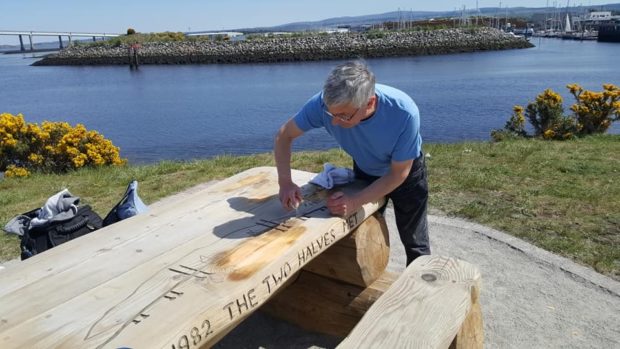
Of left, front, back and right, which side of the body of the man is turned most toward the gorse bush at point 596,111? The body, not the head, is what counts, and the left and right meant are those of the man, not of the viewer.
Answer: back

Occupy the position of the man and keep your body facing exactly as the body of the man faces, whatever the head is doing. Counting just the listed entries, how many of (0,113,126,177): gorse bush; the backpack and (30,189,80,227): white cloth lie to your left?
0

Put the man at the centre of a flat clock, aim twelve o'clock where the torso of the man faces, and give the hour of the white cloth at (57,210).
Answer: The white cloth is roughly at 2 o'clock from the man.

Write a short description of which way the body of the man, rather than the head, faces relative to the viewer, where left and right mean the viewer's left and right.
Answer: facing the viewer and to the left of the viewer

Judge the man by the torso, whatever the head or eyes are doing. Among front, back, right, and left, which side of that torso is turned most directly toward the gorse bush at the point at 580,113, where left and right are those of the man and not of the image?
back

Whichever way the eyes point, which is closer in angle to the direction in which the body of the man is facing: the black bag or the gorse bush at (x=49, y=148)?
the black bag

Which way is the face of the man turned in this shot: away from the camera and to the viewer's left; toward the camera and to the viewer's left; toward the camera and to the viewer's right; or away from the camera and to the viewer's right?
toward the camera and to the viewer's left

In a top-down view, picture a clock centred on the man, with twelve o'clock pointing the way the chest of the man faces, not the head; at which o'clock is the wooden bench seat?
The wooden bench seat is roughly at 10 o'clock from the man.

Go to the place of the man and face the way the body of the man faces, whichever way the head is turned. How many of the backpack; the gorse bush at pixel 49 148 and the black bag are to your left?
0

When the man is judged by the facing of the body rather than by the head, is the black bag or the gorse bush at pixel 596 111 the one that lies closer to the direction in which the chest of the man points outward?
the black bag

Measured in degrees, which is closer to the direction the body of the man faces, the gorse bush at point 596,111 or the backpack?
the backpack

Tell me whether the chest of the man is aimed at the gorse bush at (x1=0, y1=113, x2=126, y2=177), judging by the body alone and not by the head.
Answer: no

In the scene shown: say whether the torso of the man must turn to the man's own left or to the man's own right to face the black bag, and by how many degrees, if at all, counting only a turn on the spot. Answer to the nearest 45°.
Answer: approximately 45° to the man's own right

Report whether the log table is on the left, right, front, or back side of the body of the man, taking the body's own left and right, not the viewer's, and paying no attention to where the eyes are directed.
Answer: front
